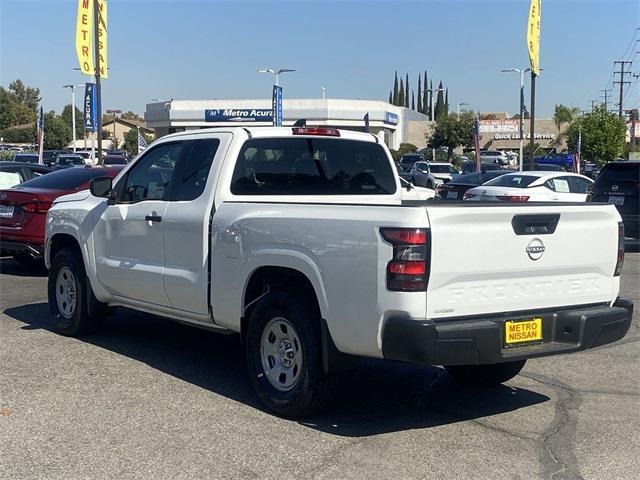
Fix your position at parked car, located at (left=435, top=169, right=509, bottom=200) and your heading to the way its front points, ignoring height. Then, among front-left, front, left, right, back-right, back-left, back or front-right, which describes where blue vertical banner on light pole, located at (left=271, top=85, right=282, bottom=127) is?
left

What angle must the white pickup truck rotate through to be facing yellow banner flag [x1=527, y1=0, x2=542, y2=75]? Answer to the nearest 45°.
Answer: approximately 45° to its right

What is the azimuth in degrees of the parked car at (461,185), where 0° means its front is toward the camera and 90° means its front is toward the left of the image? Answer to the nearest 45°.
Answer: approximately 225°

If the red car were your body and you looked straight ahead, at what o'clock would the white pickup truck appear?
The white pickup truck is roughly at 4 o'clock from the red car.
